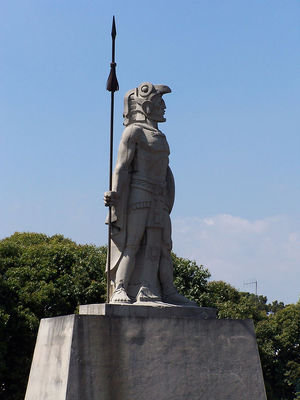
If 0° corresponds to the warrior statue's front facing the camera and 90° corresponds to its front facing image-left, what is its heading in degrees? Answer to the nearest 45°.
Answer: approximately 315°

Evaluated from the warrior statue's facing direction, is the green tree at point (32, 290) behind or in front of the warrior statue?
behind
